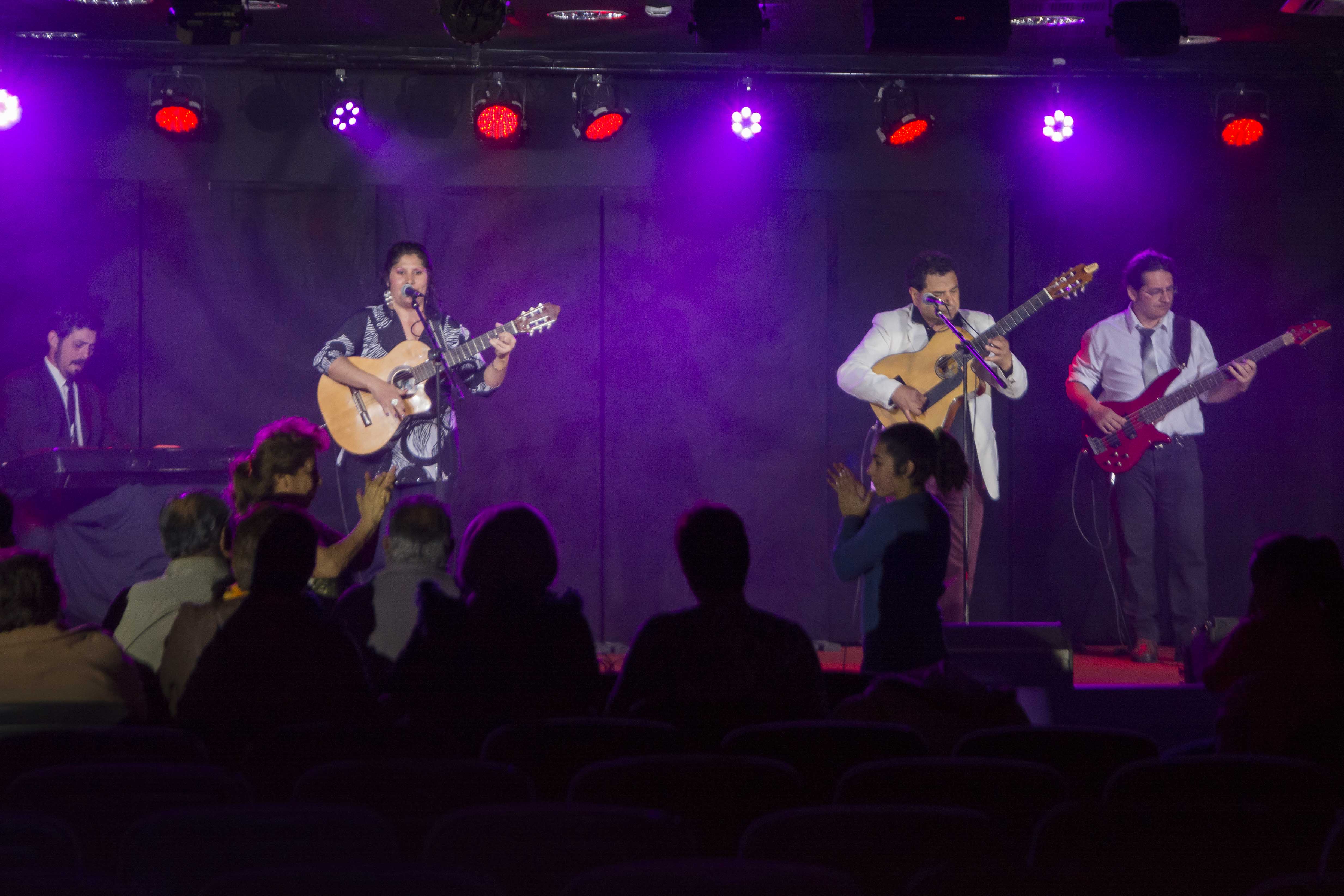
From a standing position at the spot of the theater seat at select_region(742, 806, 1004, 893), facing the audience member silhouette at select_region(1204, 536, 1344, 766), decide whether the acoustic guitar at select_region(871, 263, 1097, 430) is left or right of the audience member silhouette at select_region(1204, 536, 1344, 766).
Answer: left

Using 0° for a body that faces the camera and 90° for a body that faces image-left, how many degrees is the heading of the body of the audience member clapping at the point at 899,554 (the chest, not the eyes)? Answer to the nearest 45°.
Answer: approximately 90°

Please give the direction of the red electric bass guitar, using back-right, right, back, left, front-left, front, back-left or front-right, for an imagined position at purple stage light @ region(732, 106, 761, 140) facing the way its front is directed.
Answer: left

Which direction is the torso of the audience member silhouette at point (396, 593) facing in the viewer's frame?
away from the camera

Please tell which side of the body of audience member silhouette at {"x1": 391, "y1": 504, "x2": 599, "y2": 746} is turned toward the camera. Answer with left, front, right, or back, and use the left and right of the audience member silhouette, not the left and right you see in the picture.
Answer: back

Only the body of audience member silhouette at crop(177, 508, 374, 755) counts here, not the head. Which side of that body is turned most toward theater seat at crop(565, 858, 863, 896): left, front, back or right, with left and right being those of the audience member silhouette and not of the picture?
back

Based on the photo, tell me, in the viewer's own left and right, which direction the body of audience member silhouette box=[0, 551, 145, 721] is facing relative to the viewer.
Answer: facing away from the viewer

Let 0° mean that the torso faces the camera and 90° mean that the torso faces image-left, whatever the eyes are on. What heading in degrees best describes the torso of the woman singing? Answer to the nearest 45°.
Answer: approximately 0°

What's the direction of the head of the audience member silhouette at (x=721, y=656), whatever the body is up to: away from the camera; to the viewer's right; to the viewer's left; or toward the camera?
away from the camera

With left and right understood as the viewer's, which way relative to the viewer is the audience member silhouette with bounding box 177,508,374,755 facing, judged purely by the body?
facing away from the viewer

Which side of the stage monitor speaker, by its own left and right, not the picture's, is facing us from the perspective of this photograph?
back

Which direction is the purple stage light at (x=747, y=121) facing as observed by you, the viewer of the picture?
facing the viewer

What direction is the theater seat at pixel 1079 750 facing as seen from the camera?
away from the camera

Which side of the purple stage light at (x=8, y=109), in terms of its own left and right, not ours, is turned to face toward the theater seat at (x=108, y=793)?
front

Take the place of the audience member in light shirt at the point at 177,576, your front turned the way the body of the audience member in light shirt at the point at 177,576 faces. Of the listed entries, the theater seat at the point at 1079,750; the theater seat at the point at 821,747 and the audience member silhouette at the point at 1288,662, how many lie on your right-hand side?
3

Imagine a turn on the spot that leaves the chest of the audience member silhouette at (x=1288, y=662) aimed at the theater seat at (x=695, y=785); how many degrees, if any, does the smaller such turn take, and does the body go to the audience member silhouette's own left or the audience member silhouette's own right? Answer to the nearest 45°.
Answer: approximately 135° to the audience member silhouette's own left

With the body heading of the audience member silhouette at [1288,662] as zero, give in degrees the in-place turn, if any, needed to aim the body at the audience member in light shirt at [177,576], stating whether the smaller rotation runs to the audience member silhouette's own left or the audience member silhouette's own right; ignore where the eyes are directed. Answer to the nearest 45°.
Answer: approximately 90° to the audience member silhouette's own left

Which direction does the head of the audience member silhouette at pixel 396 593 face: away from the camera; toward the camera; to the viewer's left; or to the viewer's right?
away from the camera
